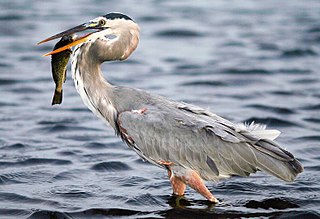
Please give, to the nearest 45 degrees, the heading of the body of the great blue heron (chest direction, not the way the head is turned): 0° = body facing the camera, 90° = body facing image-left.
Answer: approximately 90°
